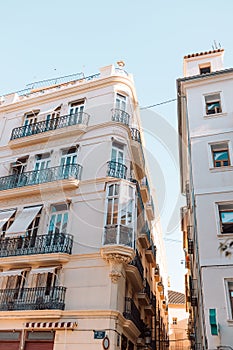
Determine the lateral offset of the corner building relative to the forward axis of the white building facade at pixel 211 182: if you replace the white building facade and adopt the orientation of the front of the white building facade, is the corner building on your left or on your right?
on your right
